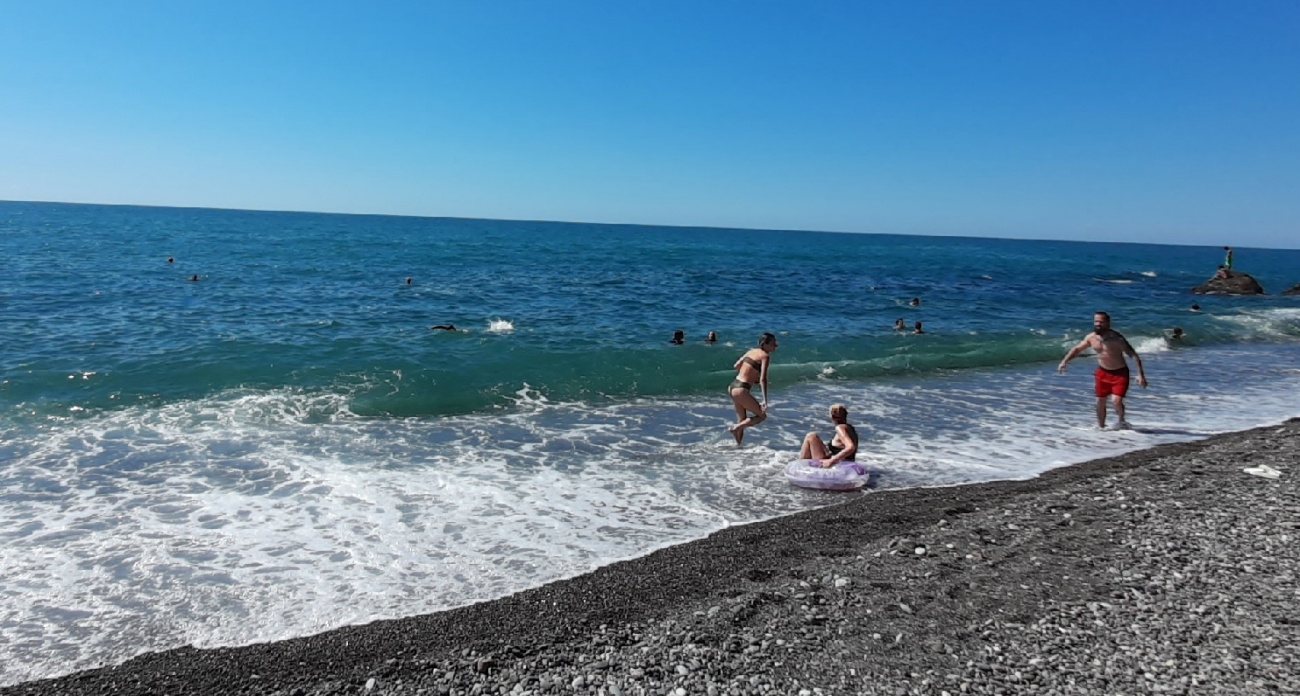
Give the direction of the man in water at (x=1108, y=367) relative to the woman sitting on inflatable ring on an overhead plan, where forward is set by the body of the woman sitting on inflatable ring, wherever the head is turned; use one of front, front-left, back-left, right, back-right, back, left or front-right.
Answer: back-right

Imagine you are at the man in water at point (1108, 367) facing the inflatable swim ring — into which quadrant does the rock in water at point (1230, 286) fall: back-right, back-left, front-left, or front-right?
back-right

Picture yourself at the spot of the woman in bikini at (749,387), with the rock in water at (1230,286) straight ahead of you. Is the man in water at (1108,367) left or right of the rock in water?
right

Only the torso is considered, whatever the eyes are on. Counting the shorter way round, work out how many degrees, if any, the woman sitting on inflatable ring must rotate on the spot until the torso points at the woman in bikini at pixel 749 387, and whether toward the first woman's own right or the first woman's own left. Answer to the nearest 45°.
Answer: approximately 45° to the first woman's own right

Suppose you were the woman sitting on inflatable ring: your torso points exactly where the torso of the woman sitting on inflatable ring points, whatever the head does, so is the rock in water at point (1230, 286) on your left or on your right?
on your right

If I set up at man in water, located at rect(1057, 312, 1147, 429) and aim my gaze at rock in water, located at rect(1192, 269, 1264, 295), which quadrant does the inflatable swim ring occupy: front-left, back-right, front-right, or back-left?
back-left

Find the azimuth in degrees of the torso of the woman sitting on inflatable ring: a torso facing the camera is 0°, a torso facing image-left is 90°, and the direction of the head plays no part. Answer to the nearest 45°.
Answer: approximately 90°
